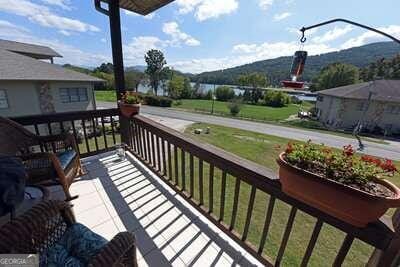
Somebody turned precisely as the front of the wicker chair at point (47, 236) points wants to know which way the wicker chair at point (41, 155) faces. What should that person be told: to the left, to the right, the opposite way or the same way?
the same way

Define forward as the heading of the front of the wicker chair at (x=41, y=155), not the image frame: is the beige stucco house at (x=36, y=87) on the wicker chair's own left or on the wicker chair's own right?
on the wicker chair's own left

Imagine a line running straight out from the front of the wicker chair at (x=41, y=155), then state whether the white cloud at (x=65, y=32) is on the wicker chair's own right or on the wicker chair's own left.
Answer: on the wicker chair's own left

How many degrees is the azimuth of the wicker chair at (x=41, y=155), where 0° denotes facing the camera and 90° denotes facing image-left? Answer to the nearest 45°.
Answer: approximately 315°
